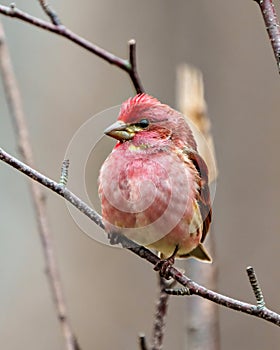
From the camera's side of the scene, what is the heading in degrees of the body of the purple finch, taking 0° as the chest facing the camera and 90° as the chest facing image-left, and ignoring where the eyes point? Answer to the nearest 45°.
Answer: approximately 45°
